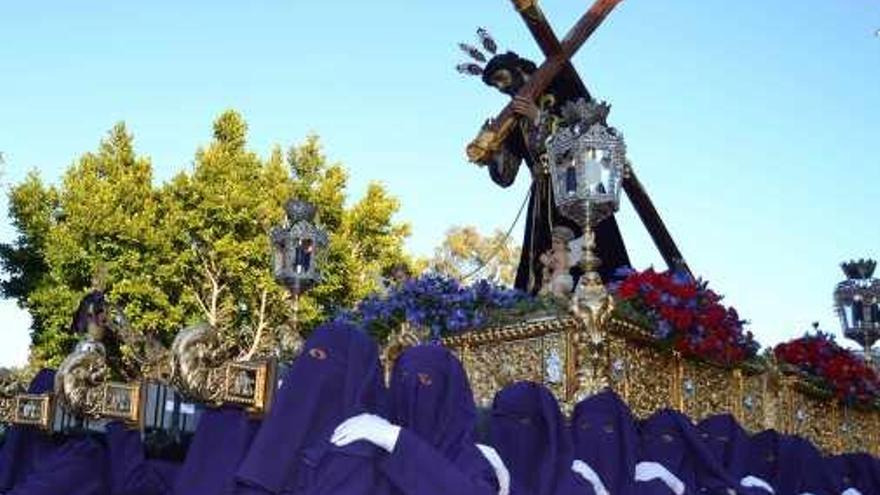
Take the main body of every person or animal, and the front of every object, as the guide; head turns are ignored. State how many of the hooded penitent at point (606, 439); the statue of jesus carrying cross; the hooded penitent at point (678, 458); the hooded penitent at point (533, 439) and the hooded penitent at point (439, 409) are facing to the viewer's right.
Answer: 0

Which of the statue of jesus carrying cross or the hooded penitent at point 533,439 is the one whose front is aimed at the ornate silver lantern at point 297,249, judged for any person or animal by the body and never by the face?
the statue of jesus carrying cross

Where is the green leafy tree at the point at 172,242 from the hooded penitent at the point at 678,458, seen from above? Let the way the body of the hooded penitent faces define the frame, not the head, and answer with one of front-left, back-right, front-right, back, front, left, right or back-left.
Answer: right

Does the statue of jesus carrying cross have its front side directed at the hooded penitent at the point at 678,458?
no

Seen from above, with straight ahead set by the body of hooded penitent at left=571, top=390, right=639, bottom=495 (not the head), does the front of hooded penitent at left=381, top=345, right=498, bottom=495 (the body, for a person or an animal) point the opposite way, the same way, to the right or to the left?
the same way

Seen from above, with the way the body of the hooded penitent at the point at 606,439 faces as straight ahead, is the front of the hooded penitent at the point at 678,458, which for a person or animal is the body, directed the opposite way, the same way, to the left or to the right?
the same way

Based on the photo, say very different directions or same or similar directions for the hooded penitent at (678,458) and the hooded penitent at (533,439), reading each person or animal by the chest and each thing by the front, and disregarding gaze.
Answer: same or similar directions

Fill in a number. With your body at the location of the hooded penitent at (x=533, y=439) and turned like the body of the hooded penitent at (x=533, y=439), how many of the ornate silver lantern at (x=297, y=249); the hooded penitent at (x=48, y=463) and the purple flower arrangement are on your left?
0

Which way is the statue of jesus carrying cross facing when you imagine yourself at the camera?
facing the viewer and to the left of the viewer

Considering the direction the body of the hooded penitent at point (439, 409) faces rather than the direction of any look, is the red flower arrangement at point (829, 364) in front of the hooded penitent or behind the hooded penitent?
behind

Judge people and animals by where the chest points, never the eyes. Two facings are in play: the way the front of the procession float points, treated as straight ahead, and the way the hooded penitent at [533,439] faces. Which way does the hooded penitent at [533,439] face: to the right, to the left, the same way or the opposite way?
the same way

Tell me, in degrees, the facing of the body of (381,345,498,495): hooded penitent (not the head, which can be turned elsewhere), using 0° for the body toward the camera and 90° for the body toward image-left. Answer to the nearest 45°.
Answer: approximately 45°

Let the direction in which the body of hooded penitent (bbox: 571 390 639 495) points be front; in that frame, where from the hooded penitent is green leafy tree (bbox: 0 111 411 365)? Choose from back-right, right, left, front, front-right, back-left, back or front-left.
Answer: right

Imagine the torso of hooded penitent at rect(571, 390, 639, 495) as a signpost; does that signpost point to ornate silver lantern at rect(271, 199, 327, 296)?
no

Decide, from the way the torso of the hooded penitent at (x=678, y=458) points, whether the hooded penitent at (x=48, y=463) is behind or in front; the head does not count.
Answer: in front

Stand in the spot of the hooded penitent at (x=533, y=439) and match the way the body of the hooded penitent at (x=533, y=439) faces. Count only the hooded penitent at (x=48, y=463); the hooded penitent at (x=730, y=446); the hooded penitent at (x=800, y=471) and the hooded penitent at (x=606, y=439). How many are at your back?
3

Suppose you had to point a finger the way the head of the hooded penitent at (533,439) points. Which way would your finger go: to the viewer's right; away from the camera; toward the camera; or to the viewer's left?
toward the camera

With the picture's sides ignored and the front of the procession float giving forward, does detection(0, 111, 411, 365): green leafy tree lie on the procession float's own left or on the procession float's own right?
on the procession float's own right

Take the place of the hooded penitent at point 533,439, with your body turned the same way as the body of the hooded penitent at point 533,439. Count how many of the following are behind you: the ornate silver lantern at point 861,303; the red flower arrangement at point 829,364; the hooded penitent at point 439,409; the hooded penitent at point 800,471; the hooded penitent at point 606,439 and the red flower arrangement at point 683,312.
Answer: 5
